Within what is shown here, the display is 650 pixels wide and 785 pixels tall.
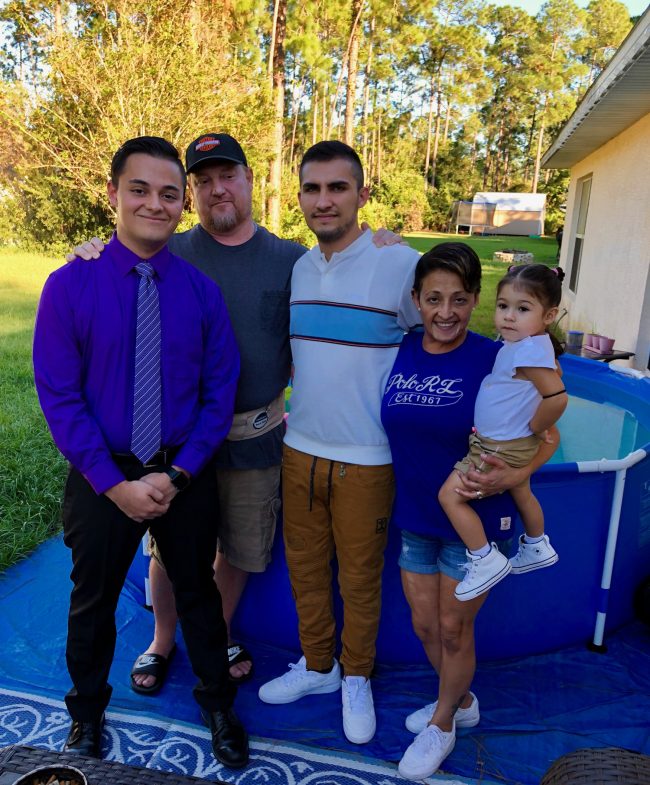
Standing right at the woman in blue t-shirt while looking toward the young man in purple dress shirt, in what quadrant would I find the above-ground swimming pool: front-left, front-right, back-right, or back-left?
back-right

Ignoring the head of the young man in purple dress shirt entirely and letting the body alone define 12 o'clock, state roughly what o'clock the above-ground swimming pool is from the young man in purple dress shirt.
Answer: The above-ground swimming pool is roughly at 7 o'clock from the young man in purple dress shirt.

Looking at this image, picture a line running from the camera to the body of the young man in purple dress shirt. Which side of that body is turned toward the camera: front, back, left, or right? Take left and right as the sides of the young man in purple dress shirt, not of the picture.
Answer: front

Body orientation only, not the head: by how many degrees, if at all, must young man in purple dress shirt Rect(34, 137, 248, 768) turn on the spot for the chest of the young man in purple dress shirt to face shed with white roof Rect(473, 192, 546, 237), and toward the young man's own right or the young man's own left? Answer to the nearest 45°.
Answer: approximately 135° to the young man's own left

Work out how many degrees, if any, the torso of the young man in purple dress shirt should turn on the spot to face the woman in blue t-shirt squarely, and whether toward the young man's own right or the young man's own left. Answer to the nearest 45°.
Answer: approximately 90° to the young man's own left

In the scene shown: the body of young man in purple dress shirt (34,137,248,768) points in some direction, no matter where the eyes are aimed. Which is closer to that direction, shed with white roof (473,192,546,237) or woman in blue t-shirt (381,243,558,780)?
the woman in blue t-shirt
